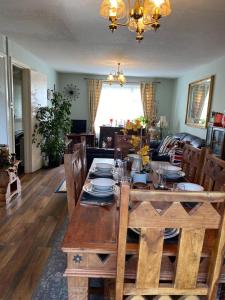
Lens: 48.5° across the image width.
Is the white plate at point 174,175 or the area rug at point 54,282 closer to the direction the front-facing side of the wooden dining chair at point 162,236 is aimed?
the white plate

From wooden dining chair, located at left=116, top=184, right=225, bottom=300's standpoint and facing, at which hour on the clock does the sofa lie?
The sofa is roughly at 12 o'clock from the wooden dining chair.

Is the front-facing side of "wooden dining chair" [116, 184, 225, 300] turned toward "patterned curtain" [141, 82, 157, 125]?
yes

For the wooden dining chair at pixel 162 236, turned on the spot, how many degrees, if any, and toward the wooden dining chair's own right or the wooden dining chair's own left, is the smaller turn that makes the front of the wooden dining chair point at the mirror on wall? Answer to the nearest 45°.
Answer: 0° — it already faces it

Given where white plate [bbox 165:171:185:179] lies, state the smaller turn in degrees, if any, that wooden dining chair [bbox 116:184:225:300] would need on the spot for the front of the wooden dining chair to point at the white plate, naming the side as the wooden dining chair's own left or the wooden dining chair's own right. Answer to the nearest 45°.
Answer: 0° — it already faces it

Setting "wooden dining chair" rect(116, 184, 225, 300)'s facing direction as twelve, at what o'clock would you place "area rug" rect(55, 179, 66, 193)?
The area rug is roughly at 11 o'clock from the wooden dining chair.

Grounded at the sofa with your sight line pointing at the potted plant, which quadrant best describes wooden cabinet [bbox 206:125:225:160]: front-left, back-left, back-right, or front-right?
back-left

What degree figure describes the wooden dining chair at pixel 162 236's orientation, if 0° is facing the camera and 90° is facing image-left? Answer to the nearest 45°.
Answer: approximately 180°
